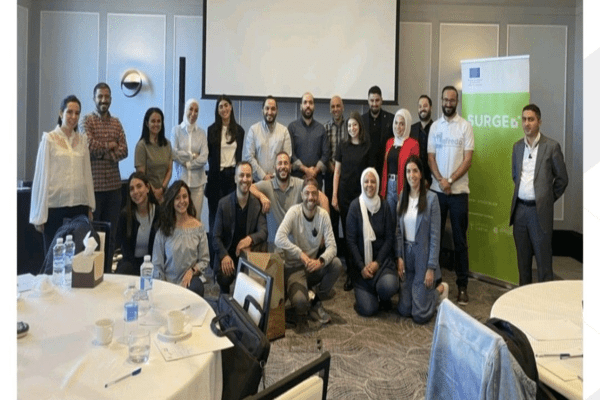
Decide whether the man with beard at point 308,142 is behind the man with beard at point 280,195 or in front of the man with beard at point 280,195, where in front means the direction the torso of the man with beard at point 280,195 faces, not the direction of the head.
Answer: behind

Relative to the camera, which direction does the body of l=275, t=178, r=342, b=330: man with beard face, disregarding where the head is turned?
toward the camera

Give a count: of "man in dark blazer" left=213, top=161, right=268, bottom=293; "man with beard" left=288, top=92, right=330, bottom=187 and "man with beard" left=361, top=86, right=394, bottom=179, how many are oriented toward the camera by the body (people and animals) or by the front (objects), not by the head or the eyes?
3

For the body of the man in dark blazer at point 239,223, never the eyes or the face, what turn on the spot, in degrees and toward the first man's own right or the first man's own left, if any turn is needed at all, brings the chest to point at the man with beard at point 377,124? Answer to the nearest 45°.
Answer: approximately 135° to the first man's own left

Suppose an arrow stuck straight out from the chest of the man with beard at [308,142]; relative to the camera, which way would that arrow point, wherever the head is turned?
toward the camera

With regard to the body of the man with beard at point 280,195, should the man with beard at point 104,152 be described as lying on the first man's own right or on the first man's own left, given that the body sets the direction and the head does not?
on the first man's own right

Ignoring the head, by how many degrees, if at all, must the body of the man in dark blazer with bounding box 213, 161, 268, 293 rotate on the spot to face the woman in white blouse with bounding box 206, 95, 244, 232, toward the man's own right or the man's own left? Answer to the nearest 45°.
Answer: approximately 180°

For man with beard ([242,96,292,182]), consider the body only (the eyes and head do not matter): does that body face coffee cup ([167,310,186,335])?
yes

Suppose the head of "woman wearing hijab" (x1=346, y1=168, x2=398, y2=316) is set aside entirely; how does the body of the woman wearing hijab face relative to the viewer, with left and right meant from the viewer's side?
facing the viewer

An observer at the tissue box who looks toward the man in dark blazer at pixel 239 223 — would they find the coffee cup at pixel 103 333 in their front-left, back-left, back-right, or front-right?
back-right

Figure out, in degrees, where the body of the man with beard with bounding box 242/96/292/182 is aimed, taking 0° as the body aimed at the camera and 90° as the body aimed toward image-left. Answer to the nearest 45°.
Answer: approximately 0°
